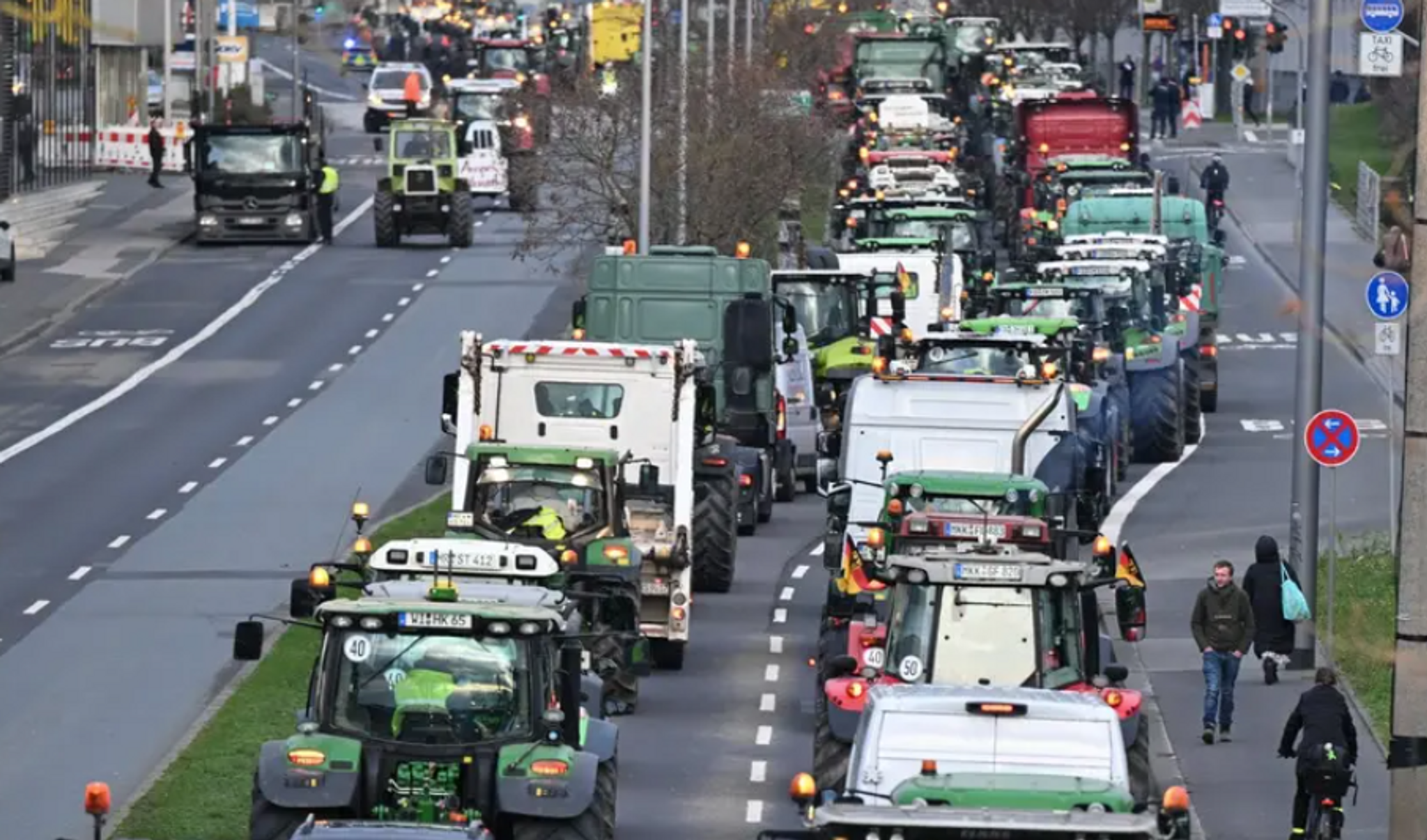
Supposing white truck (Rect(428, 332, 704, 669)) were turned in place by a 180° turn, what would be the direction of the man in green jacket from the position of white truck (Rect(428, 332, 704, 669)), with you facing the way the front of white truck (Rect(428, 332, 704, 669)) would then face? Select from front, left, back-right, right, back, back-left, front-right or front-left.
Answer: front-left

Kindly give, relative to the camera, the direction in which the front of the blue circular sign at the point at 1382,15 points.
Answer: facing the viewer

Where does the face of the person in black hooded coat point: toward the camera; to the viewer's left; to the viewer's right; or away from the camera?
away from the camera

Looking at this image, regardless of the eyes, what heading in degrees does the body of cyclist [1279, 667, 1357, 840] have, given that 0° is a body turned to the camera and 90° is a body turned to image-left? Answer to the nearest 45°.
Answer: approximately 180°

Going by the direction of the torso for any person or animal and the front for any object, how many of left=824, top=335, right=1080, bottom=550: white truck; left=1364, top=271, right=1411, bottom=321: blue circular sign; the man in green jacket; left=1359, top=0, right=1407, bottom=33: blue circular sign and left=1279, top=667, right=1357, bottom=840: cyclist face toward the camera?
3

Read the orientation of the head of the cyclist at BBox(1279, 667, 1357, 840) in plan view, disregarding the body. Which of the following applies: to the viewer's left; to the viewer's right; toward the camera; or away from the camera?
away from the camera

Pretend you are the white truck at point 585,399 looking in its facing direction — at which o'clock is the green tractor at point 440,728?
The green tractor is roughly at 6 o'clock from the white truck.

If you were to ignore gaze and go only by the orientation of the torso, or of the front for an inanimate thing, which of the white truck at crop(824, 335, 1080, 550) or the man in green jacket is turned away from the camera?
the white truck

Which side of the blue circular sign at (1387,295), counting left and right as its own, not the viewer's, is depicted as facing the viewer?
front

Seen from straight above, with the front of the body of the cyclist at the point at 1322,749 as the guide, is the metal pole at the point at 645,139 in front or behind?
in front
